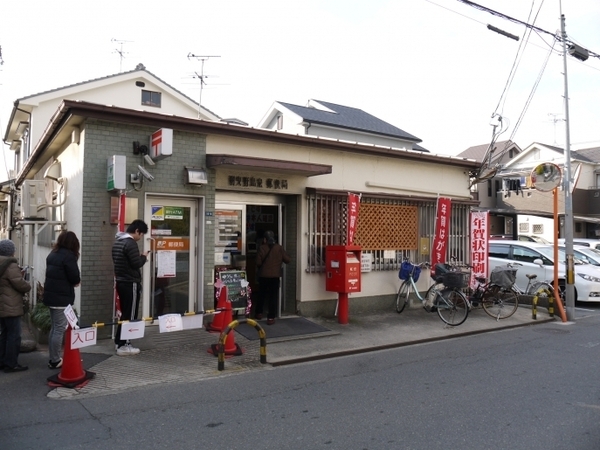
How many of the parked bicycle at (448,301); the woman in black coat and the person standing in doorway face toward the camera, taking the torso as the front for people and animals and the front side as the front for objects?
0

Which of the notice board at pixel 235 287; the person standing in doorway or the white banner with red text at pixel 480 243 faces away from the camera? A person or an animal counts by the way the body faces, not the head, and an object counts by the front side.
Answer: the person standing in doorway

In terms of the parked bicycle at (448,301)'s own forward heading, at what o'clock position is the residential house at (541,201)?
The residential house is roughly at 2 o'clock from the parked bicycle.

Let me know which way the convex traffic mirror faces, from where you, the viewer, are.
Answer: facing the viewer

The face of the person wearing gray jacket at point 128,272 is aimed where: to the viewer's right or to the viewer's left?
to the viewer's right

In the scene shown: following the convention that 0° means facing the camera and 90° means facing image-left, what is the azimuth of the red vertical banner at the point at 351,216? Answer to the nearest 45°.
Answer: approximately 0°

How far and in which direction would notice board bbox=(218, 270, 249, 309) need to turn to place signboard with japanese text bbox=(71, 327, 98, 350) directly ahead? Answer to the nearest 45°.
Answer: approximately 45° to its right

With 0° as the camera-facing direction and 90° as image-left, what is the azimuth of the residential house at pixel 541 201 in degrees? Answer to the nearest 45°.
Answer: approximately 45°

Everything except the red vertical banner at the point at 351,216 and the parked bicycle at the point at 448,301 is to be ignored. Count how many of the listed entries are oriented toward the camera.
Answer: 1

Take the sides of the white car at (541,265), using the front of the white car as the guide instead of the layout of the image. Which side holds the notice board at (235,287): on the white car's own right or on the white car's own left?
on the white car's own right

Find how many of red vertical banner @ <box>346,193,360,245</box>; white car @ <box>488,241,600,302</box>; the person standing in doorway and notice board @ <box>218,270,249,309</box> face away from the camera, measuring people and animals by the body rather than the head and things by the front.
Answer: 1

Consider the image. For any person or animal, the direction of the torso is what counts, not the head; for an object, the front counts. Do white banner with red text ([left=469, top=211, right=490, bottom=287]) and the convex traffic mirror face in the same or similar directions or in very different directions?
same or similar directions

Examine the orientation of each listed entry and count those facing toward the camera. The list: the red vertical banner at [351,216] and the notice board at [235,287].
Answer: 2

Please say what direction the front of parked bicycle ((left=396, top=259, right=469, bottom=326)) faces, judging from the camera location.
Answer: facing away from the viewer and to the left of the viewer

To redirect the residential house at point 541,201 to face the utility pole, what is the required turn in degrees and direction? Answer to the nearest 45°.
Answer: approximately 45° to its left

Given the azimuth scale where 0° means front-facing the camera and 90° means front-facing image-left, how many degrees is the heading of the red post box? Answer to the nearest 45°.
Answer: approximately 315°

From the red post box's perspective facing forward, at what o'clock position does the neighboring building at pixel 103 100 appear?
The neighboring building is roughly at 6 o'clock from the red post box.
